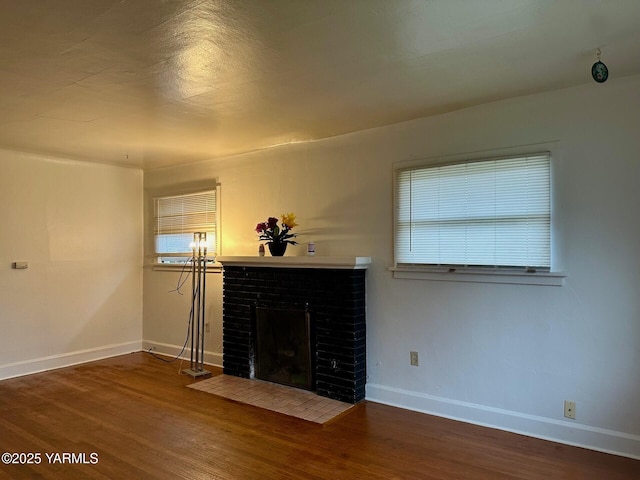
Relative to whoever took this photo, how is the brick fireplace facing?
facing the viewer and to the left of the viewer

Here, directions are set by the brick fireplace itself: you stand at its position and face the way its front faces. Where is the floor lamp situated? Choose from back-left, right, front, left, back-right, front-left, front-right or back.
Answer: right

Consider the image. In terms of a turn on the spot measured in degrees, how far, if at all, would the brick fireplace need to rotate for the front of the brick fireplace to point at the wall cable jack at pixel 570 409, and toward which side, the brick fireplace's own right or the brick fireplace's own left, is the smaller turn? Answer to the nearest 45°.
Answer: approximately 90° to the brick fireplace's own left
